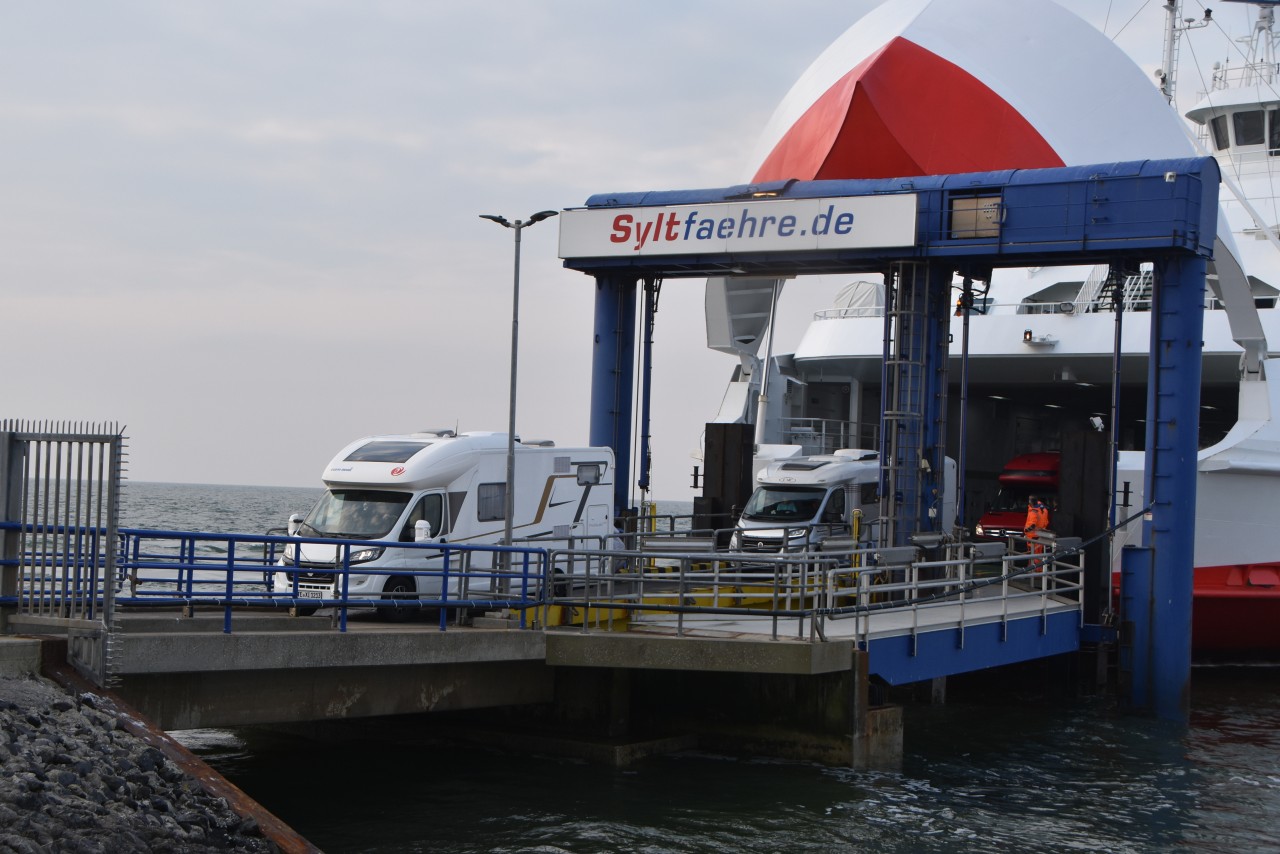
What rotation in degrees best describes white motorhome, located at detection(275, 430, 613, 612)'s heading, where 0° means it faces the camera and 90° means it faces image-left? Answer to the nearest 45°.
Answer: approximately 45°

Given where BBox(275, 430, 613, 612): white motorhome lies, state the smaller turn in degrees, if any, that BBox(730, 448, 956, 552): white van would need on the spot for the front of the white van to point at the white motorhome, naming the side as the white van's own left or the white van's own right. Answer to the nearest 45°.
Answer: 0° — it already faces it

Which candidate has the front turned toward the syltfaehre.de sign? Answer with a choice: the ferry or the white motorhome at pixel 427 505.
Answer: the ferry

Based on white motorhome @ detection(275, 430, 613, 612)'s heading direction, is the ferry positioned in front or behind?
behind

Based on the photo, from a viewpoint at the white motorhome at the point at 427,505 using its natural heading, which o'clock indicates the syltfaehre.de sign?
The syltfaehre.de sign is roughly at 6 o'clock from the white motorhome.

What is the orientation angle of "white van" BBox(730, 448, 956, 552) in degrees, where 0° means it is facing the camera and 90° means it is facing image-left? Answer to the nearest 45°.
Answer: approximately 45°

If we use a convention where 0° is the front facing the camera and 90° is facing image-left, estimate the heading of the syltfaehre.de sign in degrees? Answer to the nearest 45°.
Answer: approximately 0°
